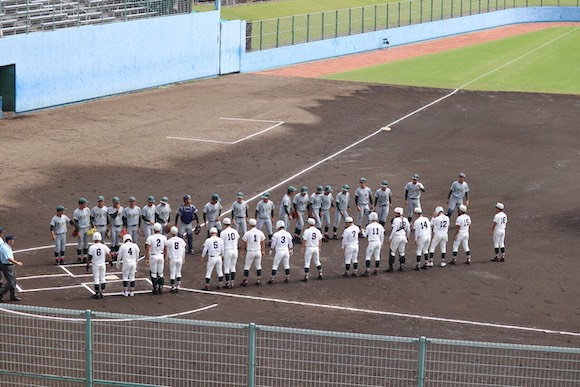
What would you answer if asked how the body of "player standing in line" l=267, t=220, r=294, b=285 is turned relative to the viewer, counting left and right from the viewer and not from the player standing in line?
facing away from the viewer

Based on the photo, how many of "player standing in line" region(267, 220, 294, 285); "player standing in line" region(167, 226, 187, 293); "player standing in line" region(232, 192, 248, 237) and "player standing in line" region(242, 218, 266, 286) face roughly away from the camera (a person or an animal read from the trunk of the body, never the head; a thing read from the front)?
3

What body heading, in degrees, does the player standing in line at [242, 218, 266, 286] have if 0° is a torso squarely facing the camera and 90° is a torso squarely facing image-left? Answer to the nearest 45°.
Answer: approximately 180°

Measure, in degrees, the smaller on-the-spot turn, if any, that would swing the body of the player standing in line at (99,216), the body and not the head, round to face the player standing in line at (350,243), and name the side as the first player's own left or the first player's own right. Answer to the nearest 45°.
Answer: approximately 90° to the first player's own left

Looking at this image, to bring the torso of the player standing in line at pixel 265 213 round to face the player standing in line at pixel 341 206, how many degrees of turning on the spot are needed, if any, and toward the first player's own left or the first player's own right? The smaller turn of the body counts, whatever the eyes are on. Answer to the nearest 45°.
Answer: approximately 135° to the first player's own left

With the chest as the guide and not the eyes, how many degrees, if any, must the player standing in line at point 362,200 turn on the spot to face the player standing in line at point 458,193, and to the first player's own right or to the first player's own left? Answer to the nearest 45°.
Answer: approximately 90° to the first player's own left

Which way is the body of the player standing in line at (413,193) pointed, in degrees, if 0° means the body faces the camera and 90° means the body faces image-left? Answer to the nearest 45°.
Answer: approximately 0°

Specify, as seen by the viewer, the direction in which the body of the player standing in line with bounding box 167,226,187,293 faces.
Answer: away from the camera
